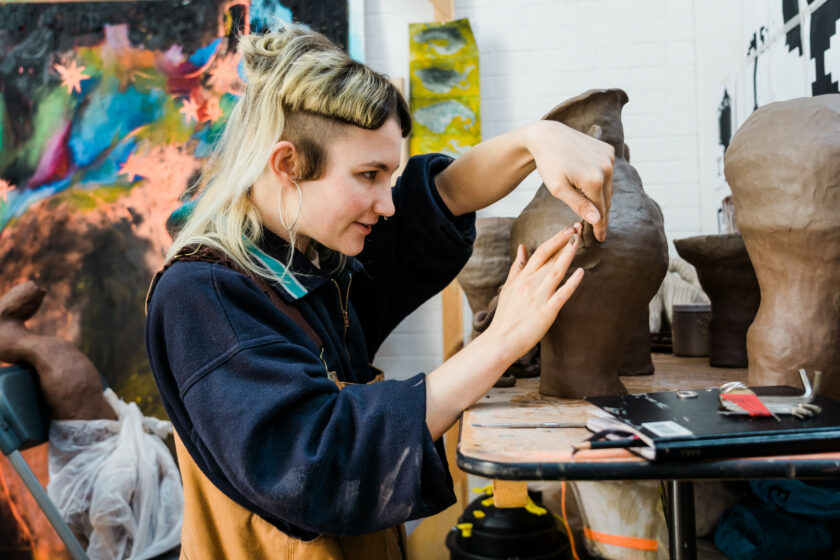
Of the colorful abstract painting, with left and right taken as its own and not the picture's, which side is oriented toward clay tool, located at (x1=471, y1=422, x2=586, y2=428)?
front

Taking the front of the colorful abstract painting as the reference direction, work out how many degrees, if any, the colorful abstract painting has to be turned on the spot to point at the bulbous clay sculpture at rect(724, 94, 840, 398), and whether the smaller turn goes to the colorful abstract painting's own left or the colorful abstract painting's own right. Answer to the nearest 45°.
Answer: approximately 45° to the colorful abstract painting's own left

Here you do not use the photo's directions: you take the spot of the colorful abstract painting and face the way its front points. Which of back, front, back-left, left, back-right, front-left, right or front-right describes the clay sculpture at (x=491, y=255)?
front-left

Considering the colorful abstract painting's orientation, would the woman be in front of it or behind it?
in front

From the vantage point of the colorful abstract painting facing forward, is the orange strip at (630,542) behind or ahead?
ahead

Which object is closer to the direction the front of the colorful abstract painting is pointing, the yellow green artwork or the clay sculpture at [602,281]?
the clay sculpture

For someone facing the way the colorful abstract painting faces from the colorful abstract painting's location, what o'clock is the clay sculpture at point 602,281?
The clay sculpture is roughly at 11 o'clock from the colorful abstract painting.

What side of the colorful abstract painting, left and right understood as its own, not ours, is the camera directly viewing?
front

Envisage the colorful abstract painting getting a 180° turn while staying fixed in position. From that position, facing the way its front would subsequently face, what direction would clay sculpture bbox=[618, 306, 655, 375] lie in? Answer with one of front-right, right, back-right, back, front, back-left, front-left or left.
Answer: back-right

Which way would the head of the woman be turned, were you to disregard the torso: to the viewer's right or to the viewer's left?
to the viewer's right
